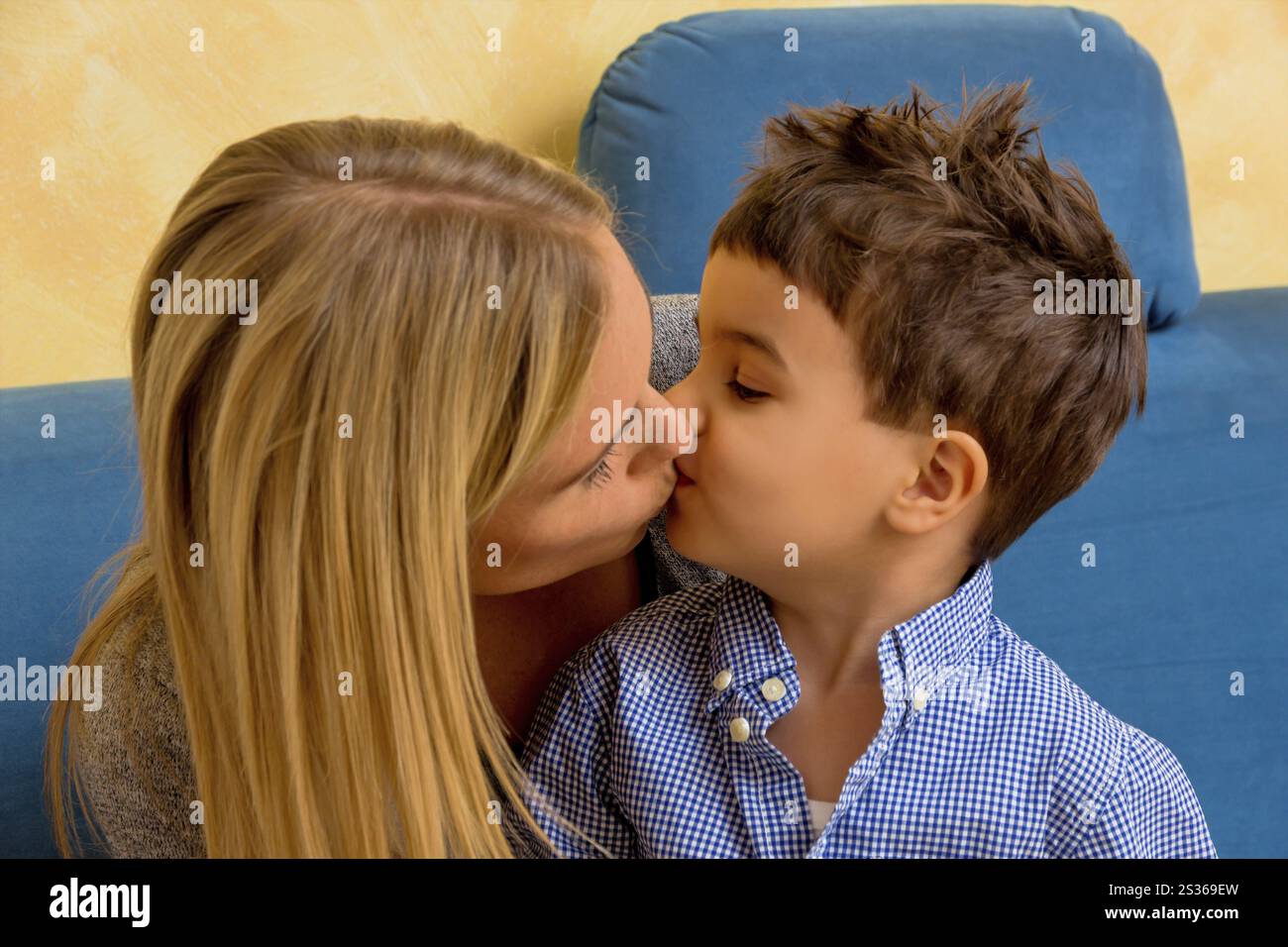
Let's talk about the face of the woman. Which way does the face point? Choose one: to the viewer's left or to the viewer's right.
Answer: to the viewer's right

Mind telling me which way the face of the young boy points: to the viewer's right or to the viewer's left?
to the viewer's left

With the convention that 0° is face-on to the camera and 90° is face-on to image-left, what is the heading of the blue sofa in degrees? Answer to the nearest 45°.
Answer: approximately 0°
